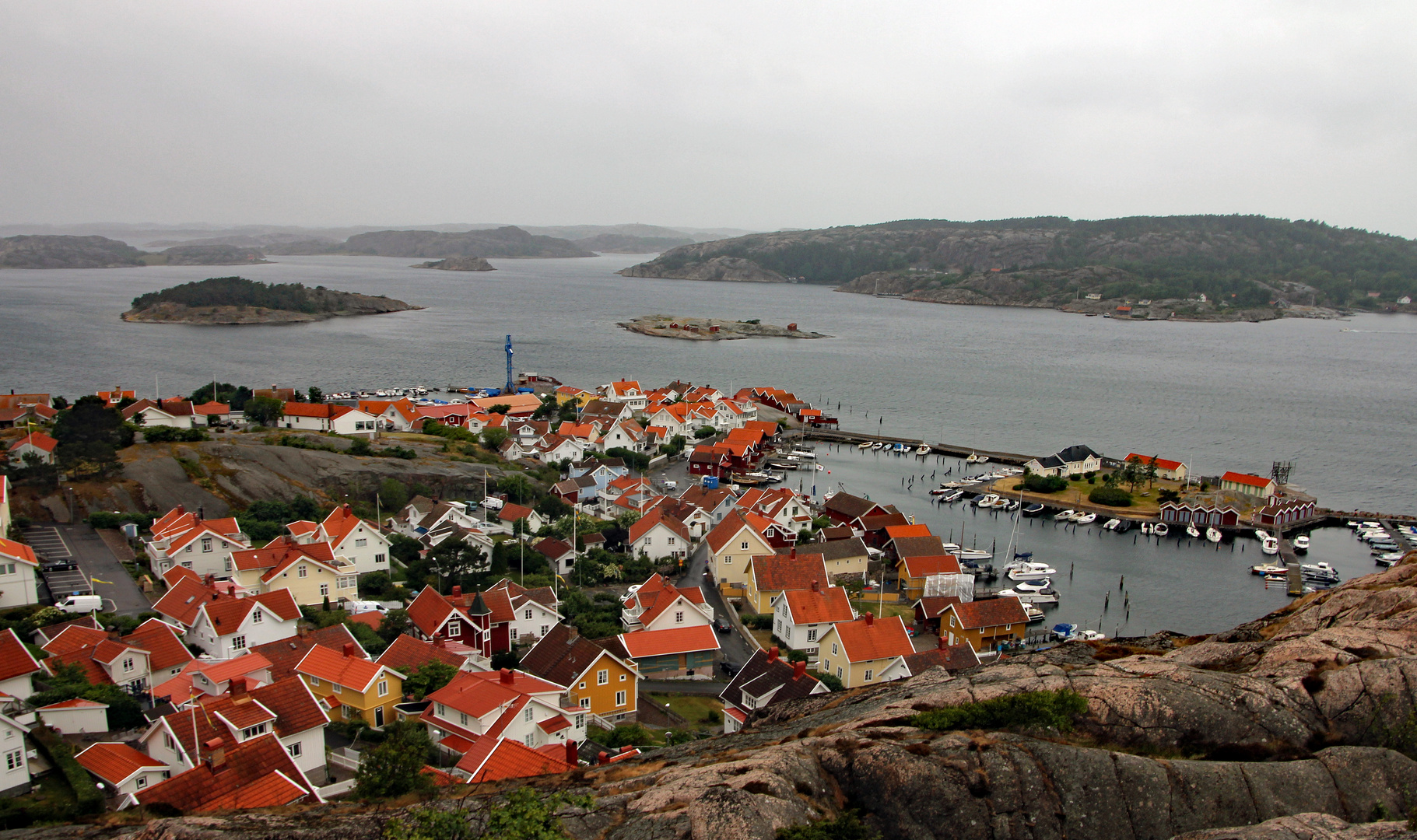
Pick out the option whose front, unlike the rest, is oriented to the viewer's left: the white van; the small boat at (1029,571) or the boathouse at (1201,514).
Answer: the white van

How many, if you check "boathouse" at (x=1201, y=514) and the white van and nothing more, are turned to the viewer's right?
0

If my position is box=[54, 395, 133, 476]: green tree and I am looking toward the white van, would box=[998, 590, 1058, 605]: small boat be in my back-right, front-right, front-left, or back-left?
front-left

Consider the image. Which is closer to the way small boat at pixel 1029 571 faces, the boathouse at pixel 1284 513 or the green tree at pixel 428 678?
the boathouse

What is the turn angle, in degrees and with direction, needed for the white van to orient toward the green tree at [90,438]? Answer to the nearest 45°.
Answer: approximately 90° to its right

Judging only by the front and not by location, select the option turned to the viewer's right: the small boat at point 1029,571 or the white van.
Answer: the small boat

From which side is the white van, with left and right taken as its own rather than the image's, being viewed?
left

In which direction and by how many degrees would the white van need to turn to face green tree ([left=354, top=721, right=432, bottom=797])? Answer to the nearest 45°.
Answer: approximately 90° to its left

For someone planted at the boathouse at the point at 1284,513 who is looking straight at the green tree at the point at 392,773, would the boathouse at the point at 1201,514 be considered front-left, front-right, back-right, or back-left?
front-right

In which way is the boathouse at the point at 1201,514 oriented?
toward the camera

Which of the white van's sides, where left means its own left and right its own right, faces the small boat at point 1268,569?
back

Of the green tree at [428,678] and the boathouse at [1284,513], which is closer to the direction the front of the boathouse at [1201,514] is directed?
the green tree

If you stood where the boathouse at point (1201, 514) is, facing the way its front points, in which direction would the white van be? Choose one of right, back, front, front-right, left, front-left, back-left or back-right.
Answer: front-right

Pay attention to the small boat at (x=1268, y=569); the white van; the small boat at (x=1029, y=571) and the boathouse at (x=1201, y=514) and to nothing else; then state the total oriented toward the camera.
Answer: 1
